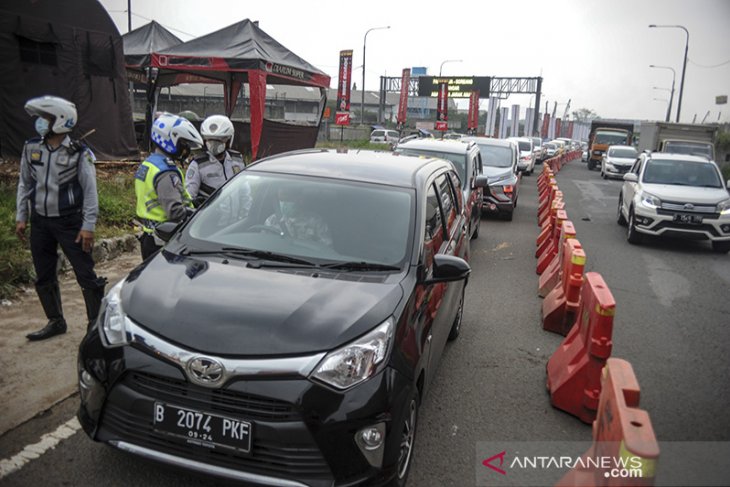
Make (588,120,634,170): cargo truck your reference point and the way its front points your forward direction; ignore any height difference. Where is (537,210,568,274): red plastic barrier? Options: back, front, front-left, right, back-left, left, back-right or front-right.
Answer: front

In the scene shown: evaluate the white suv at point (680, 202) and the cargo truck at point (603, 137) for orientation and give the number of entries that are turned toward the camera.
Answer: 2

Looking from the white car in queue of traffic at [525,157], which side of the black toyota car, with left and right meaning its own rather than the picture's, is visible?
back

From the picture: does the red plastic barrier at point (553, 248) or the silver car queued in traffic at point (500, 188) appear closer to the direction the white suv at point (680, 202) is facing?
the red plastic barrier

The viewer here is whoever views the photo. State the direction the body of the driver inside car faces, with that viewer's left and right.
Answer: facing the viewer and to the left of the viewer

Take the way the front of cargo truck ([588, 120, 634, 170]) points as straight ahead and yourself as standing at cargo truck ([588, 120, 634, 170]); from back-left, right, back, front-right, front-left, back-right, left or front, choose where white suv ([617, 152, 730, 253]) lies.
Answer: front

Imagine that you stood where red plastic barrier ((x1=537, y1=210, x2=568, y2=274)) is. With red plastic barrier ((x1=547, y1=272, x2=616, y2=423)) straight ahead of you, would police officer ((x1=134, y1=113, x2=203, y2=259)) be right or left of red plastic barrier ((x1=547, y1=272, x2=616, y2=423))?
right

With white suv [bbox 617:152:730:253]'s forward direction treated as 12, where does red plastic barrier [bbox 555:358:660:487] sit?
The red plastic barrier is roughly at 12 o'clock from the white suv.

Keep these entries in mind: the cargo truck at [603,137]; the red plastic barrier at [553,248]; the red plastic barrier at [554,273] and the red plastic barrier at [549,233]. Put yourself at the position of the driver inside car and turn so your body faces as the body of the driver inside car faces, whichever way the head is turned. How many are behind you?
4

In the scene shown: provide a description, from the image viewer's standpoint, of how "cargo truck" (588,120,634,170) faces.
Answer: facing the viewer

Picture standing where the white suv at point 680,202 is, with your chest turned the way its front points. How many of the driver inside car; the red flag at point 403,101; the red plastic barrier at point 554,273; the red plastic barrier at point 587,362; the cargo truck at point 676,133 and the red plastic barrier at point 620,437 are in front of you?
4

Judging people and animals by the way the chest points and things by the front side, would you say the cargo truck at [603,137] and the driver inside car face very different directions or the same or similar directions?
same or similar directions

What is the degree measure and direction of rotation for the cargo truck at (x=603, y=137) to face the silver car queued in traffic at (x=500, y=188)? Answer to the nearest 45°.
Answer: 0° — it already faces it

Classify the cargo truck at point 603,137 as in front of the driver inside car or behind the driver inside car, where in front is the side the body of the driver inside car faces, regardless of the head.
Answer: behind

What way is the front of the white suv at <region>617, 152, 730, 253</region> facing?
toward the camera
